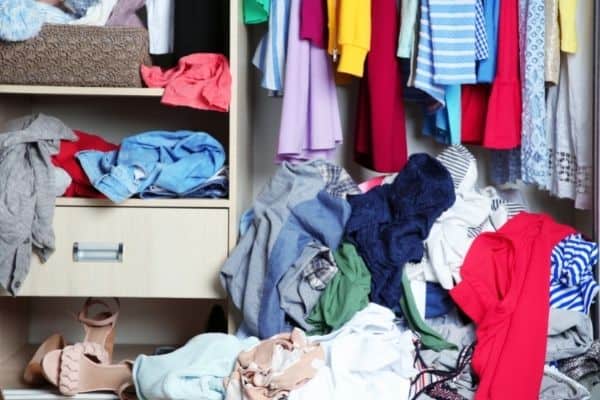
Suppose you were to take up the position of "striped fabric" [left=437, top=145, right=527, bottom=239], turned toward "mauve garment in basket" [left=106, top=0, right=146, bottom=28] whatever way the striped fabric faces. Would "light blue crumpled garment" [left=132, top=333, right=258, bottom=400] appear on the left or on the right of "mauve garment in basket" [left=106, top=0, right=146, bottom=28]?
left

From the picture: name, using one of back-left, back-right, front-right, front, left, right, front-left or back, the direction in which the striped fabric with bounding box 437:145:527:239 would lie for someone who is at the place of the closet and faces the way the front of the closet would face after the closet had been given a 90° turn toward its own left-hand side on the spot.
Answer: front

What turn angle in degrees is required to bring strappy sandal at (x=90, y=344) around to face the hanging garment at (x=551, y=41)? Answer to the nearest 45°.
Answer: approximately 135° to its left

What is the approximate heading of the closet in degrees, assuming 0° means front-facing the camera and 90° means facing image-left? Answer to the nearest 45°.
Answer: approximately 0°

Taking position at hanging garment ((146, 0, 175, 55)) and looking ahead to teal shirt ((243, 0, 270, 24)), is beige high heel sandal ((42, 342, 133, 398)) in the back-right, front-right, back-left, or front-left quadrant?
back-right

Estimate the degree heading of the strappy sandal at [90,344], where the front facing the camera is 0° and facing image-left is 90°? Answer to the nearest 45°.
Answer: approximately 45°
